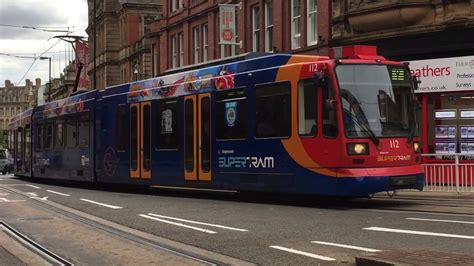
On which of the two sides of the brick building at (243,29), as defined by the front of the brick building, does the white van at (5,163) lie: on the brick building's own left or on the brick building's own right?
on the brick building's own right

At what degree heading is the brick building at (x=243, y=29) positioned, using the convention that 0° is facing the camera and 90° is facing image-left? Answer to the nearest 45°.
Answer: approximately 45°

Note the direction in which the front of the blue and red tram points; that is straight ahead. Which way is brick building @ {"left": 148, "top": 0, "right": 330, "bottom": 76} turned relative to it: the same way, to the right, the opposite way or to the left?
to the right

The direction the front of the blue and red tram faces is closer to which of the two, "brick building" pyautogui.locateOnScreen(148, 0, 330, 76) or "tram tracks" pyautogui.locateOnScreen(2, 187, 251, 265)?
the tram tracks

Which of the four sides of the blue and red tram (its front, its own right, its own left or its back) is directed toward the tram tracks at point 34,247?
right

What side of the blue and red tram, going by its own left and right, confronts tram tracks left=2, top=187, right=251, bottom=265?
right

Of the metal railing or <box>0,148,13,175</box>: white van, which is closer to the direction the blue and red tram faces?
the metal railing
